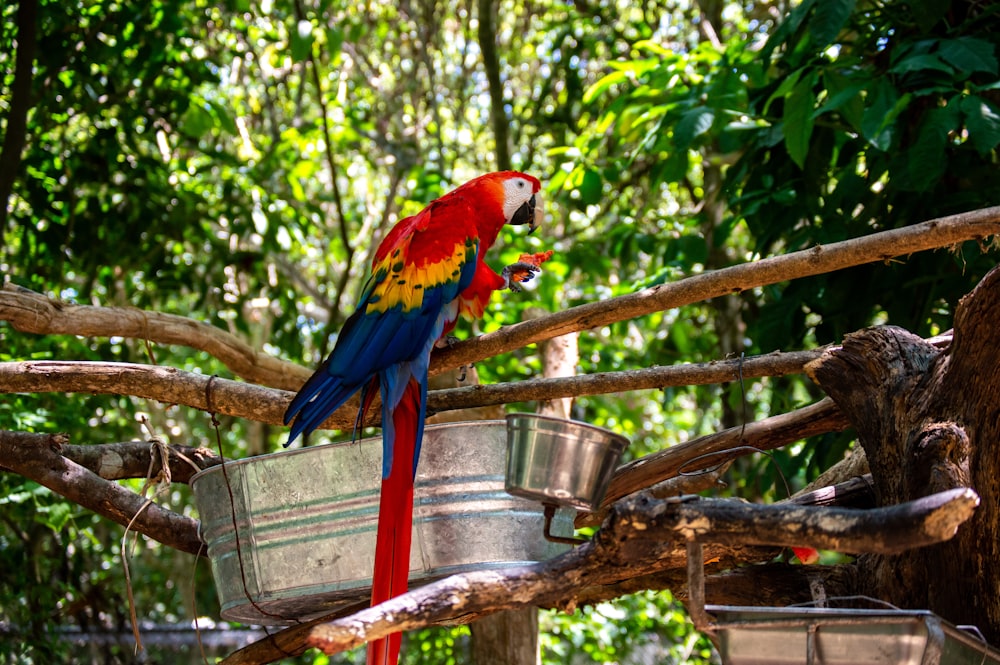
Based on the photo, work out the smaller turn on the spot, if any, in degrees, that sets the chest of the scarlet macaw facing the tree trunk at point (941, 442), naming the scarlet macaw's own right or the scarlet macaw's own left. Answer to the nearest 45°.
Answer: approximately 45° to the scarlet macaw's own right

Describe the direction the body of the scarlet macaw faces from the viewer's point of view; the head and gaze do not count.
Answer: to the viewer's right

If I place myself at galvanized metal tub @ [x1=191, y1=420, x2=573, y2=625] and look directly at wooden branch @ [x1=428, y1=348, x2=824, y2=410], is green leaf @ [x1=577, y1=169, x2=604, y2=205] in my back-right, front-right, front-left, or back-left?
front-left

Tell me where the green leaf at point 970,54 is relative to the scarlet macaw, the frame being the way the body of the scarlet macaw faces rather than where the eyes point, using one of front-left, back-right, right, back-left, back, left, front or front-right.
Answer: front

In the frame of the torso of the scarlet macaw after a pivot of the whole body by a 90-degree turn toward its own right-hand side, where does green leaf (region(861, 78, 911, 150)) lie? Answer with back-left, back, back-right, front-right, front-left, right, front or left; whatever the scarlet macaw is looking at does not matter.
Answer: left

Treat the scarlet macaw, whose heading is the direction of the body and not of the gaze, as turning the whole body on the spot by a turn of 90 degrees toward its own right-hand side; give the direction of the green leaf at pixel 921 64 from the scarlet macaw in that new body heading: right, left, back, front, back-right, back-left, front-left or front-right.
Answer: left

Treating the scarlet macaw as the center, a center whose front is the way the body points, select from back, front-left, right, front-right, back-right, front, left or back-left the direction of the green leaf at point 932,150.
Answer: front
